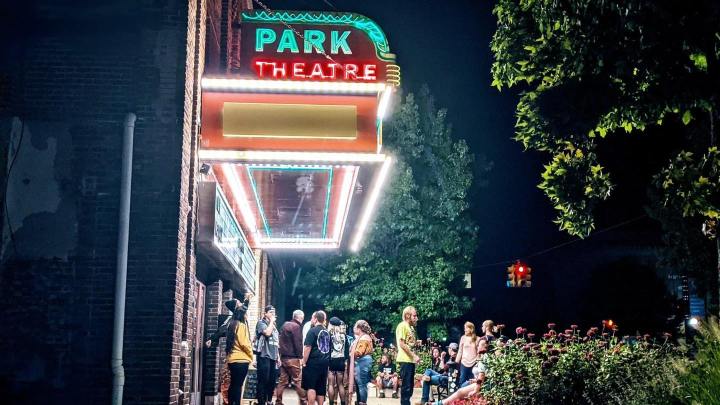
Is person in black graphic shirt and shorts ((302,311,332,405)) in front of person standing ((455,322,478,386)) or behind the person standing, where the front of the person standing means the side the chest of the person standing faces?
in front

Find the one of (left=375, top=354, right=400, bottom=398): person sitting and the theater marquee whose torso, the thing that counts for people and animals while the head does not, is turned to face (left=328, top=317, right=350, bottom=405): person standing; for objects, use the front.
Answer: the person sitting

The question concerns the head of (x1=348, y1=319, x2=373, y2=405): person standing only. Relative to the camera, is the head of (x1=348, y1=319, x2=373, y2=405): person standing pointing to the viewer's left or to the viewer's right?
to the viewer's left

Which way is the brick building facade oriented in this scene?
to the viewer's right

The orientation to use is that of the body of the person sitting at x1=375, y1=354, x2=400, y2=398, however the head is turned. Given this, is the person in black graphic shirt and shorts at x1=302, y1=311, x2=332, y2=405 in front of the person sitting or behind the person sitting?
in front

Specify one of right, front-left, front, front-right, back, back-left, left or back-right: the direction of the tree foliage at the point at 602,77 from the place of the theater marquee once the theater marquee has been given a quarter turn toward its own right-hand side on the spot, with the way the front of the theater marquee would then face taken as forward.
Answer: back

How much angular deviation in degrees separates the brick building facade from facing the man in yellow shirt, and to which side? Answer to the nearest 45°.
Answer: approximately 45° to its left

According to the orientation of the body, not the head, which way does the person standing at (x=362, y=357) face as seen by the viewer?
to the viewer's left

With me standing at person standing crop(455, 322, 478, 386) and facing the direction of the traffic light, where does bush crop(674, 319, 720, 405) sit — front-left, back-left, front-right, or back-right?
back-right

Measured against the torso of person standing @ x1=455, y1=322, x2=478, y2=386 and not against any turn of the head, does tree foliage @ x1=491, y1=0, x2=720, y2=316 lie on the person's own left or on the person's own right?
on the person's own left

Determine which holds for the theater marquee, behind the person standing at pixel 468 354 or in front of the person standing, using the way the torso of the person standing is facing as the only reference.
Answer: in front
